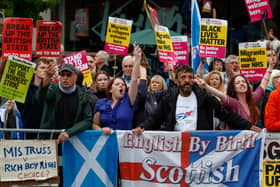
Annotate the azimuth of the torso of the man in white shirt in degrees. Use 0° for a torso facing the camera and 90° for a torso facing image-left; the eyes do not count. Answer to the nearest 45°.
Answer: approximately 0°

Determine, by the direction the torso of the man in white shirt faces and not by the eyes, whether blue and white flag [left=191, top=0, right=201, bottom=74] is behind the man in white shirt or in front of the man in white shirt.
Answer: behind

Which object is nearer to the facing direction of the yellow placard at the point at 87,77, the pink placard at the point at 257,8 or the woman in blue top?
the woman in blue top

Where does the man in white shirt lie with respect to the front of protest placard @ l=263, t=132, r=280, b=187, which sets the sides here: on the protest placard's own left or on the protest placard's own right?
on the protest placard's own right

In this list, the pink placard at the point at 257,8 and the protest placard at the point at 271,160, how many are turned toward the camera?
2

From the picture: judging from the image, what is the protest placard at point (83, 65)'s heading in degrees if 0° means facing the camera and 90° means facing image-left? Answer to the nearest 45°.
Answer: approximately 0°

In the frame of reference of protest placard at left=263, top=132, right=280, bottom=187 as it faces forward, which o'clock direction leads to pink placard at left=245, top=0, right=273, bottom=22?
The pink placard is roughly at 6 o'clock from the protest placard.
